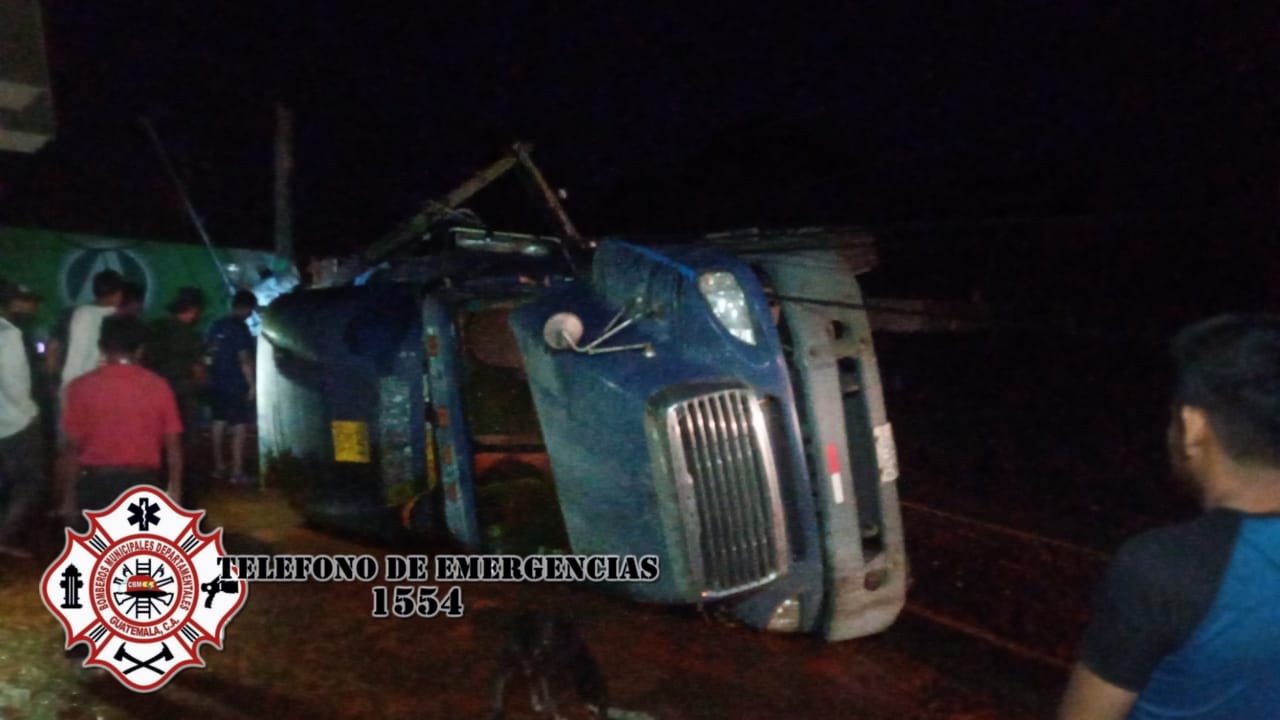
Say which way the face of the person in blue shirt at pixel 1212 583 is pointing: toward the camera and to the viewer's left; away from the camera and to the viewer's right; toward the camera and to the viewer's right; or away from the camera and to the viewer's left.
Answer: away from the camera and to the viewer's left

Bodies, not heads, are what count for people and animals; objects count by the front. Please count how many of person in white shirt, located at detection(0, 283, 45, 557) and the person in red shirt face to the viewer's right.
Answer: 1

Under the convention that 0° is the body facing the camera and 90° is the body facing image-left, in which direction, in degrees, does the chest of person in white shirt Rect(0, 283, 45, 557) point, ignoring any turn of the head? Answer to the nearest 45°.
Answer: approximately 270°

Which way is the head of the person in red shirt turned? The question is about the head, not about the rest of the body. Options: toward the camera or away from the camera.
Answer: away from the camera

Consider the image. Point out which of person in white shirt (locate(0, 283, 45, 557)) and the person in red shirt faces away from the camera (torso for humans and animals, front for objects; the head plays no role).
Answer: the person in red shirt

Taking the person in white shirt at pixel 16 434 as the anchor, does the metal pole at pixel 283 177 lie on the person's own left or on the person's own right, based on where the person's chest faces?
on the person's own left

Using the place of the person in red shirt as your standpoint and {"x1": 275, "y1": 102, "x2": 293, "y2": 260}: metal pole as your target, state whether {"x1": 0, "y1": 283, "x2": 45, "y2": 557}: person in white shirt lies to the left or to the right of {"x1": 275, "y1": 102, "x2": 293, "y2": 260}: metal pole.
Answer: left

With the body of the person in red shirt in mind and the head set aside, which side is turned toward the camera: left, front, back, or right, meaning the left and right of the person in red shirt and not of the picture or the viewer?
back
